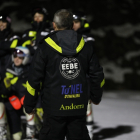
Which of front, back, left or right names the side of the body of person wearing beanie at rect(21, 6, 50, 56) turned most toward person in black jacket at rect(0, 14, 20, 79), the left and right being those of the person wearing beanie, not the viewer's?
right

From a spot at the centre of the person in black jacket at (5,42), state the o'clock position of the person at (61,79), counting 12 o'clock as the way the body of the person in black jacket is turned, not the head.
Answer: The person is roughly at 10 o'clock from the person in black jacket.

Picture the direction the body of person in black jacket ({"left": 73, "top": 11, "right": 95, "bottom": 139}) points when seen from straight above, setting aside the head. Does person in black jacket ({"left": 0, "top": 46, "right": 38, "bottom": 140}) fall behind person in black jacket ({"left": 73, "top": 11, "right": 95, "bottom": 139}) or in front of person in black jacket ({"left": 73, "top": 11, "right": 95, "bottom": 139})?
in front

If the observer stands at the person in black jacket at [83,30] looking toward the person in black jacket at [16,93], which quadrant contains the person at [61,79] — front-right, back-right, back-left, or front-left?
front-left

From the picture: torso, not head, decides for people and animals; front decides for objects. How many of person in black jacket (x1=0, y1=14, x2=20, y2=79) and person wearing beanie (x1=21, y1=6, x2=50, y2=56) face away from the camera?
0

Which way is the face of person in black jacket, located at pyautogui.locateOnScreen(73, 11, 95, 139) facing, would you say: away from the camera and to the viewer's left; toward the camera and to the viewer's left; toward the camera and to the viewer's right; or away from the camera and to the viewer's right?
toward the camera and to the viewer's left

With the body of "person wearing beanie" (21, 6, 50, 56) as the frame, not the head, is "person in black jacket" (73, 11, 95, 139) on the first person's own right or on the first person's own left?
on the first person's own left

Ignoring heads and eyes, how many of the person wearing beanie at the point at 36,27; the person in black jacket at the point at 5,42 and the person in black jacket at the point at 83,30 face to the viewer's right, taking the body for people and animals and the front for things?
0

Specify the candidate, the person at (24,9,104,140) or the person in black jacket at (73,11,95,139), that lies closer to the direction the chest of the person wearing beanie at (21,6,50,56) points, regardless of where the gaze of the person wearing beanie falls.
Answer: the person

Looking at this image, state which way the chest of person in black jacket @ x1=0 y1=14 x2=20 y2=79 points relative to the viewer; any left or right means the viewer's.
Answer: facing the viewer and to the left of the viewer

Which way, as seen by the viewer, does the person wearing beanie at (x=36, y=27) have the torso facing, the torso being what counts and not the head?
toward the camera
